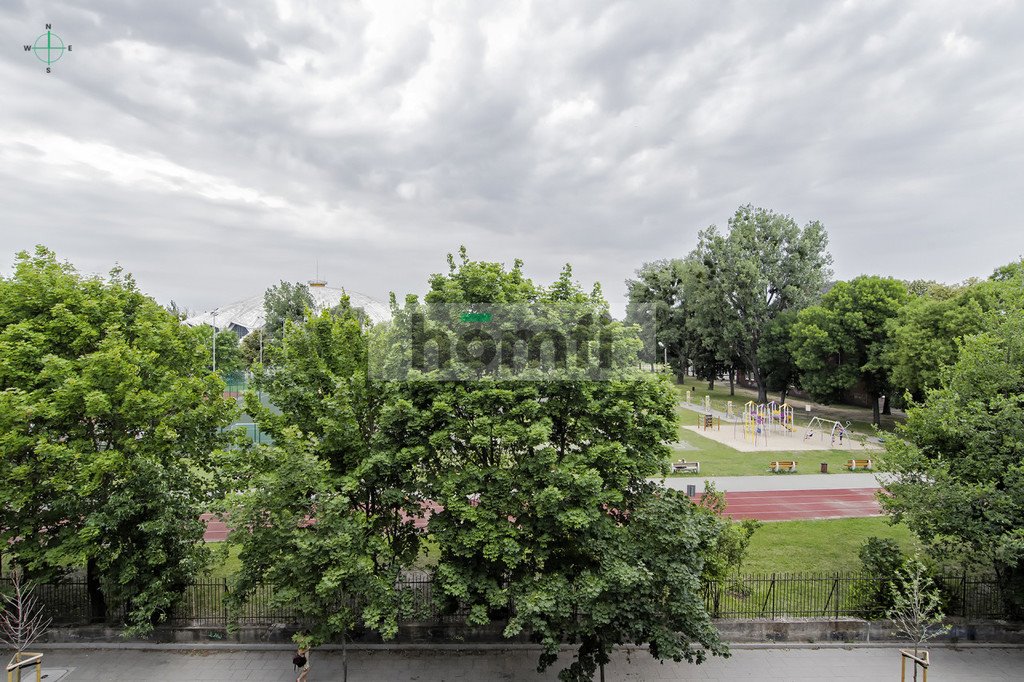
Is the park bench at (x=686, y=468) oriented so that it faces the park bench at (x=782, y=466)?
no

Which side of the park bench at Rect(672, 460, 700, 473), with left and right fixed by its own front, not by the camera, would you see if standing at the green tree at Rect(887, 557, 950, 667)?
front

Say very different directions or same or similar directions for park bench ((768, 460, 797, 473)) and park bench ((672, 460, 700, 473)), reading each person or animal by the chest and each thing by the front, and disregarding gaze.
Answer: same or similar directions

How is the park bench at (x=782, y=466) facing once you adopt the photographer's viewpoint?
facing the viewer

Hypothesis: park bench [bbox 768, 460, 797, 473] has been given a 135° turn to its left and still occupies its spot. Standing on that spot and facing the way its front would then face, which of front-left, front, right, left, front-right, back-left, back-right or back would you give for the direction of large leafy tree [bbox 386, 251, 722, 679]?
back-right

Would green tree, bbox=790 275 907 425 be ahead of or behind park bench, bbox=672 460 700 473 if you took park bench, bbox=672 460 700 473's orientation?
behind

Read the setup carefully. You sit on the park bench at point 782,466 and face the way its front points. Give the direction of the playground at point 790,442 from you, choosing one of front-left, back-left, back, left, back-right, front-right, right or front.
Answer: back

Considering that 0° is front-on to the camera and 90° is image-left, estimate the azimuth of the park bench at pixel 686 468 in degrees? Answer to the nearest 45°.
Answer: approximately 0°

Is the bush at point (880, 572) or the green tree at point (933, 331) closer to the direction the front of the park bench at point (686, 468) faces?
the bush

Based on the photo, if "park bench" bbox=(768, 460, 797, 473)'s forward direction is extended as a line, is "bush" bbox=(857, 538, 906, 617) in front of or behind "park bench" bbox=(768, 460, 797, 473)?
in front

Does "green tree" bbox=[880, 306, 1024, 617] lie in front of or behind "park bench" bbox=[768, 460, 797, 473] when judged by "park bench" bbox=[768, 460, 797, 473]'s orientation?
in front

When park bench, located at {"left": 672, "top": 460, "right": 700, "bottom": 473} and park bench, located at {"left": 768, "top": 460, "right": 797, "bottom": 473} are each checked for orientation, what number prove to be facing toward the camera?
2

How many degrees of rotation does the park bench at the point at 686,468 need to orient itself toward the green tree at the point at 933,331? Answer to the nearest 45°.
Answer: approximately 135° to its left

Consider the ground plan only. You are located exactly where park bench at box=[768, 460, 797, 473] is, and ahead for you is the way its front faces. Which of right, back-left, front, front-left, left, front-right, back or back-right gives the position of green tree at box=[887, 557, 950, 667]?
front

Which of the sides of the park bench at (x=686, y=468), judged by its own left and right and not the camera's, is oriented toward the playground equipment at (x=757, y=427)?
back
